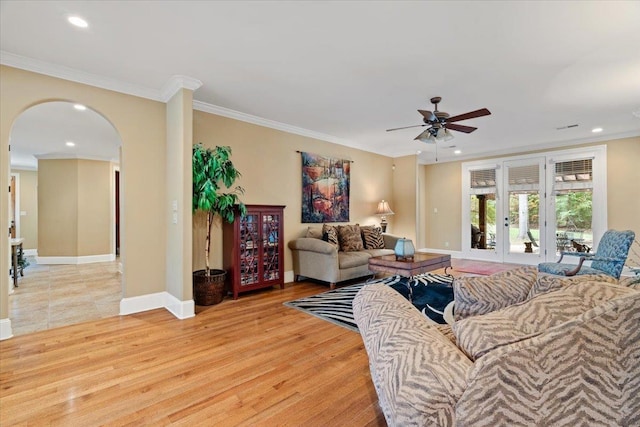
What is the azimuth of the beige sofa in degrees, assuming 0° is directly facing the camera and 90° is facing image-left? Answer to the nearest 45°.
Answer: approximately 315°

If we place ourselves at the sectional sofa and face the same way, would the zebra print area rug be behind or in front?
in front

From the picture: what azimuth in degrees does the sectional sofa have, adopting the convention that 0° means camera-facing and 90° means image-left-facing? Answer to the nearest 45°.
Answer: approximately 135°

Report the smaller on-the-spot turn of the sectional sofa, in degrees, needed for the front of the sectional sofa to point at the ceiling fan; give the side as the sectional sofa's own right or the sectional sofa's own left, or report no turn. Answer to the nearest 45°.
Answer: approximately 45° to the sectional sofa's own right

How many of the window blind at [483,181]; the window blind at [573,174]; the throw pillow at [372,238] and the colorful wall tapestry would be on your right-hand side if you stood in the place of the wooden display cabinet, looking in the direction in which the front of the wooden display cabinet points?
0

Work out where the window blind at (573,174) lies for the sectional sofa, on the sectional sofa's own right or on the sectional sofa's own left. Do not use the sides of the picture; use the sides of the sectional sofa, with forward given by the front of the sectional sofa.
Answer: on the sectional sofa's own right

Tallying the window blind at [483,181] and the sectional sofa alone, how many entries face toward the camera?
1

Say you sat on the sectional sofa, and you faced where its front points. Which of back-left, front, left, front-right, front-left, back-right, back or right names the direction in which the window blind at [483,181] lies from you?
front-right

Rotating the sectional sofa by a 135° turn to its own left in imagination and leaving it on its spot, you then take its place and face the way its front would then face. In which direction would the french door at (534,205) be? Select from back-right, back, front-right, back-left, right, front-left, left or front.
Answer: back

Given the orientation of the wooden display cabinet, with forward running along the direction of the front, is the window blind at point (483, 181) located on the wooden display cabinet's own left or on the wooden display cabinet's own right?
on the wooden display cabinet's own left

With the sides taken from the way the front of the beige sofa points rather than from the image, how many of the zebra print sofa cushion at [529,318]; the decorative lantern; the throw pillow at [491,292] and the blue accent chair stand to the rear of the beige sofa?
0

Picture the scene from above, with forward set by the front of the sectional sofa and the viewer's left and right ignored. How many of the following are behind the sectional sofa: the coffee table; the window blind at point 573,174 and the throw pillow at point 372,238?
0

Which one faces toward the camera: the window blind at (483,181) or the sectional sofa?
the window blind

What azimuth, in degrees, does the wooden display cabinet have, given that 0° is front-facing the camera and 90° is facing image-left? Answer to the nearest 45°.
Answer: approximately 315°

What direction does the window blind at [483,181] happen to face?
toward the camera

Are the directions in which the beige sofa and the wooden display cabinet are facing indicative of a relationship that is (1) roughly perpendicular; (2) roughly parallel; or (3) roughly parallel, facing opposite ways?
roughly parallel

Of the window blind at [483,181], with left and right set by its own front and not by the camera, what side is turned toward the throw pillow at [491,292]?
front
